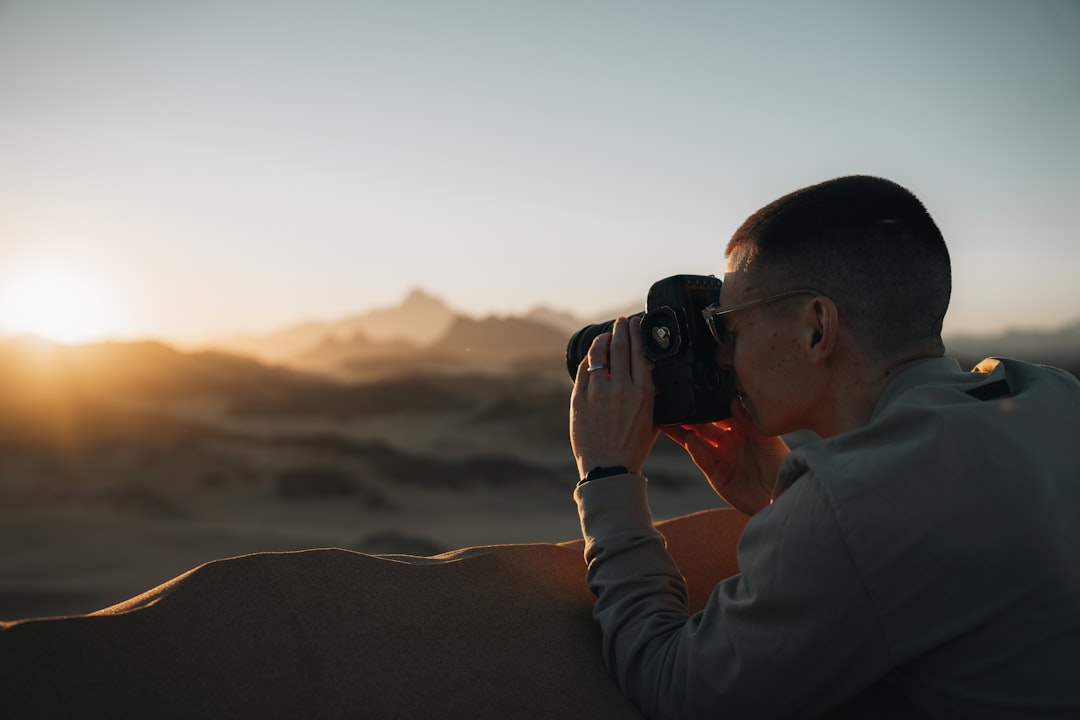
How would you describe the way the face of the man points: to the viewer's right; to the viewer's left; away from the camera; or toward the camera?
to the viewer's left

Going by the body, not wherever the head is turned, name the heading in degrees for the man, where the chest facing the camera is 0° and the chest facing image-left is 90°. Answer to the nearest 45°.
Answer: approximately 135°
